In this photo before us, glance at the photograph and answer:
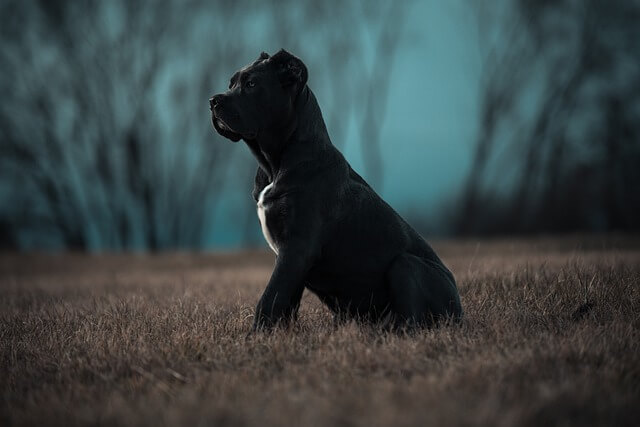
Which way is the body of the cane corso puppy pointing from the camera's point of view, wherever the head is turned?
to the viewer's left
